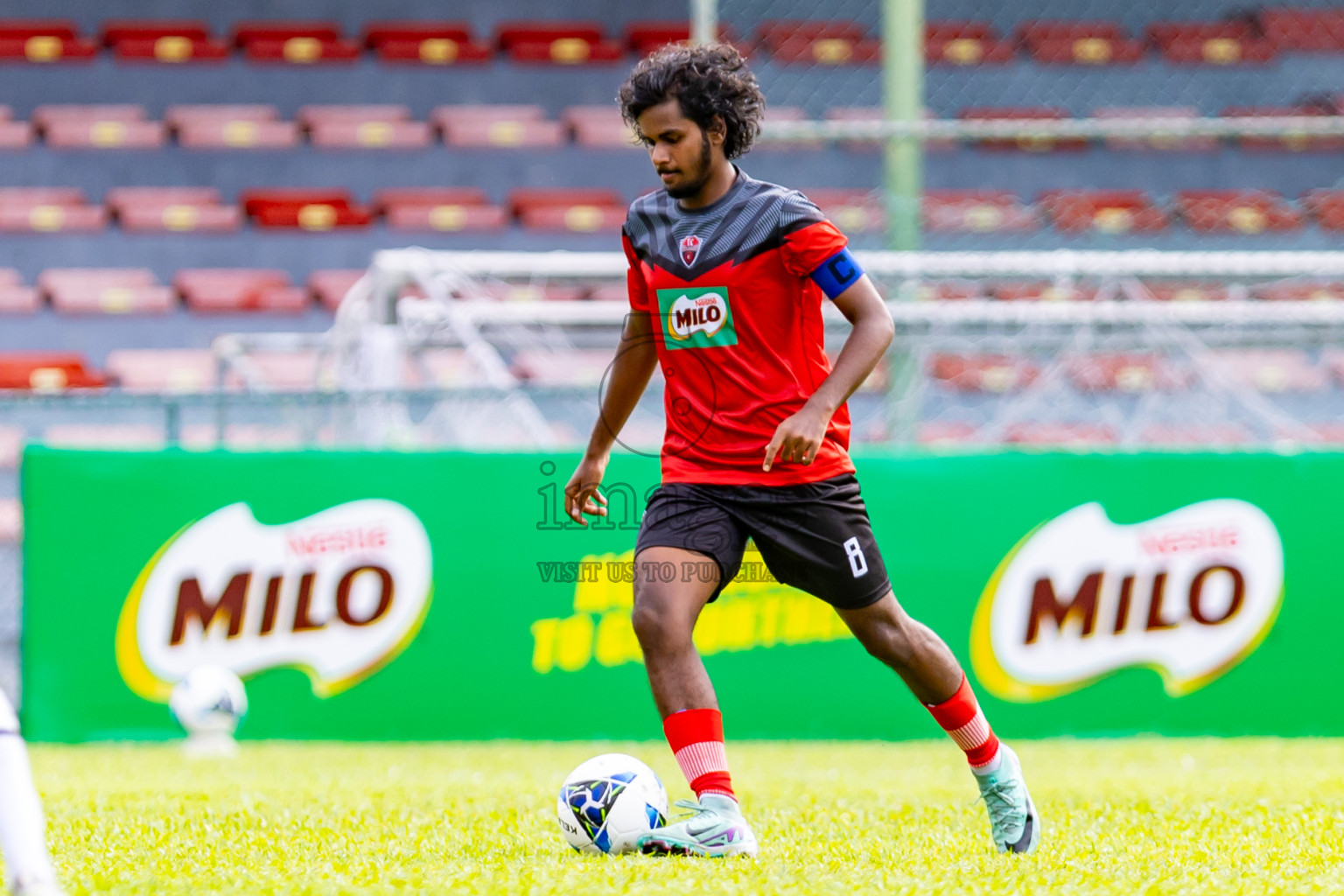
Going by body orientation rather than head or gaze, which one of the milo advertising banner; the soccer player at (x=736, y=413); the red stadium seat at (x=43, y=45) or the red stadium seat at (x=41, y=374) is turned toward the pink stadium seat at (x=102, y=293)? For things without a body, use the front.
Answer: the red stadium seat at (x=43, y=45)

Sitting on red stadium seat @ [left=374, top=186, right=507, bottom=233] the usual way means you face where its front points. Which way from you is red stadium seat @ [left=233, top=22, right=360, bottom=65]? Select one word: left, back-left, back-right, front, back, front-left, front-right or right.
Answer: back-right

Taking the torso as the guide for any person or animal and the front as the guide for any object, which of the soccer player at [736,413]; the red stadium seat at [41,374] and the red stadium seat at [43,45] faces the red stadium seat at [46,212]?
the red stadium seat at [43,45]

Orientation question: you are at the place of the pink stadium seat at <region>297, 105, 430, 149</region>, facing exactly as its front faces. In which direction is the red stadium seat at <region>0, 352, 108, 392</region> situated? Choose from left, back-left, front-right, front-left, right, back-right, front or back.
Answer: front-right

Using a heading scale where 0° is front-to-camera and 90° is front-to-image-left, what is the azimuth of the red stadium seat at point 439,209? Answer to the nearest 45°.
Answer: approximately 0°

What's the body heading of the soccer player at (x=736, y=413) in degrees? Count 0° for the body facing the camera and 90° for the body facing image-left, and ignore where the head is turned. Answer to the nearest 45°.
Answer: approximately 45°

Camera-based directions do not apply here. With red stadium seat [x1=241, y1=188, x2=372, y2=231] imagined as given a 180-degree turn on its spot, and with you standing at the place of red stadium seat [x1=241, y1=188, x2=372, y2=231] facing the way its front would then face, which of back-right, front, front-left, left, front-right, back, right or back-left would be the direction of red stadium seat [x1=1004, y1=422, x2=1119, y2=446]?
back-right

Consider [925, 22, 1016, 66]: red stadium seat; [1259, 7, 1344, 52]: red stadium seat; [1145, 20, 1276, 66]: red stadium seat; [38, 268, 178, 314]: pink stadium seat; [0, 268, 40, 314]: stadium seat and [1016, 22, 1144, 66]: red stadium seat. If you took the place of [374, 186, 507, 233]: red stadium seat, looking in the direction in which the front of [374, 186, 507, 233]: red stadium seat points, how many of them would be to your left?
4

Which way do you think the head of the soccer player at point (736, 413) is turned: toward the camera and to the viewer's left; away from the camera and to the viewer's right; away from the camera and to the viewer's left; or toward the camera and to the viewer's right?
toward the camera and to the viewer's left

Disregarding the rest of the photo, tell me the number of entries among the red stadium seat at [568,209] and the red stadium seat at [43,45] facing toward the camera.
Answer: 2

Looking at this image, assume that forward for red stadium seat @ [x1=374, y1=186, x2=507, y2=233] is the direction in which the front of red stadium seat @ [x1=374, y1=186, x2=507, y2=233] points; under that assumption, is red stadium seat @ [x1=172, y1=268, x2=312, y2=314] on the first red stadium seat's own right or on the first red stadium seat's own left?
on the first red stadium seat's own right

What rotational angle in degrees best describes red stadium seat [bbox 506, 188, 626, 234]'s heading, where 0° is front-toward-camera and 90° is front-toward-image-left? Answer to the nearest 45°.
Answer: approximately 0°
